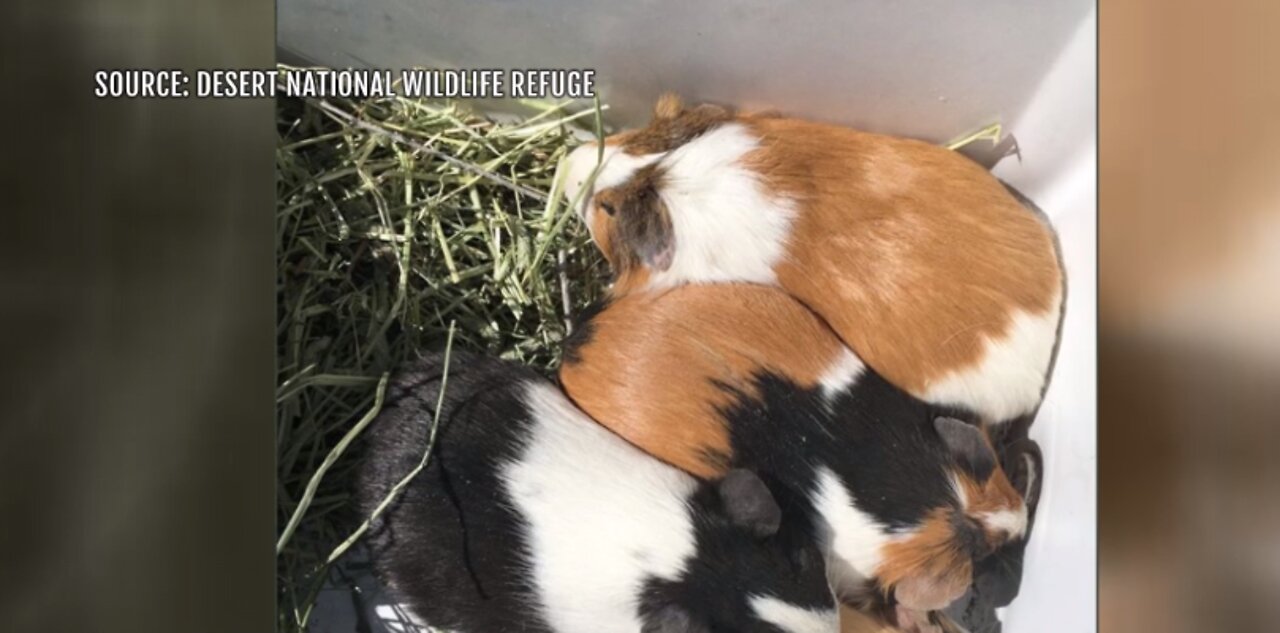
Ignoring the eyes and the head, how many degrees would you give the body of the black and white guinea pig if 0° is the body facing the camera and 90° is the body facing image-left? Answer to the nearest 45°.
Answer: approximately 315°

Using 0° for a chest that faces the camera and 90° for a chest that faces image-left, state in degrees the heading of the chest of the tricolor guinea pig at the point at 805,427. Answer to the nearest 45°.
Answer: approximately 315°

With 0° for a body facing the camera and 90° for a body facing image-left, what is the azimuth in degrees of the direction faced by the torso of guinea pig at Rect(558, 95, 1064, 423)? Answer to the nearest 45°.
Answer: approximately 90°
